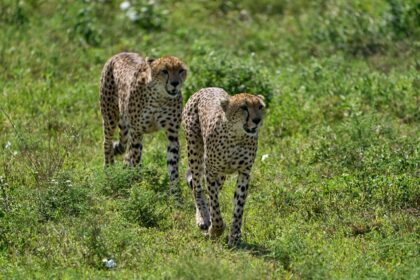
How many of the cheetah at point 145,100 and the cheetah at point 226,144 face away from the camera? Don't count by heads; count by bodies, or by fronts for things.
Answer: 0

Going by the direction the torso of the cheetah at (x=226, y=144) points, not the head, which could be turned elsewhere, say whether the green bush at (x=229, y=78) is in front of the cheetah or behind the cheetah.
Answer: behind

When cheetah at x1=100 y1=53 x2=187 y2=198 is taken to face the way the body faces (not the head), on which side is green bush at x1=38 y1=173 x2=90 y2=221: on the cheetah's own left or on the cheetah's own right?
on the cheetah's own right

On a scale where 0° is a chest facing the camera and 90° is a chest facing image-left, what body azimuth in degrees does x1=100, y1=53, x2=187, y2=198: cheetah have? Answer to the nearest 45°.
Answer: approximately 315°

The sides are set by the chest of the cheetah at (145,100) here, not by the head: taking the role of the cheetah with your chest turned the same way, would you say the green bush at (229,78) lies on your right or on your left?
on your left

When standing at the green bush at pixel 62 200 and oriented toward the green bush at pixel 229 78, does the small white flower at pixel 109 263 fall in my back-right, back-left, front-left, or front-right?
back-right

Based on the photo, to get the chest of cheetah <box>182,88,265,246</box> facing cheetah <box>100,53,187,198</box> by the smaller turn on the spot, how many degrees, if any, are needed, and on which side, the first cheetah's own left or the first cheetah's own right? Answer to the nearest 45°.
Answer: approximately 180°

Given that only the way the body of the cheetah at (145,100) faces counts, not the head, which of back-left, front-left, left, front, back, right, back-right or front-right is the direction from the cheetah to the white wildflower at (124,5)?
back-left

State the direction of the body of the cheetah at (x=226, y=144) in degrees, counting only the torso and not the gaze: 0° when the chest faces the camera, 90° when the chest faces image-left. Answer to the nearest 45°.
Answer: approximately 315°
